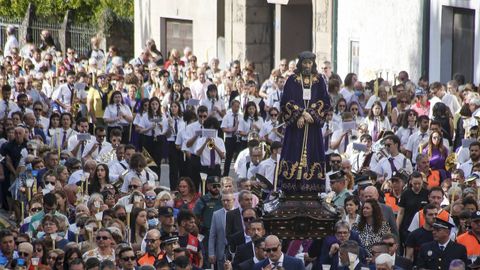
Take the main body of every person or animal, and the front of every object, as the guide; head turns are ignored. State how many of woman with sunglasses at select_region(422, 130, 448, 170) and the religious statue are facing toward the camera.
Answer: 2

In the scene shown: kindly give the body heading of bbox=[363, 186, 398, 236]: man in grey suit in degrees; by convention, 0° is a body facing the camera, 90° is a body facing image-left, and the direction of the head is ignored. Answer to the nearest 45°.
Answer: approximately 45°

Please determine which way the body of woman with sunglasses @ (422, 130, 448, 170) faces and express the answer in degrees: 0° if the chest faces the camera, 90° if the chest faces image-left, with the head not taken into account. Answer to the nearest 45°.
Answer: approximately 0°

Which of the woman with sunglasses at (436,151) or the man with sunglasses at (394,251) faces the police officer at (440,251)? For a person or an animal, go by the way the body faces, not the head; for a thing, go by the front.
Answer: the woman with sunglasses
